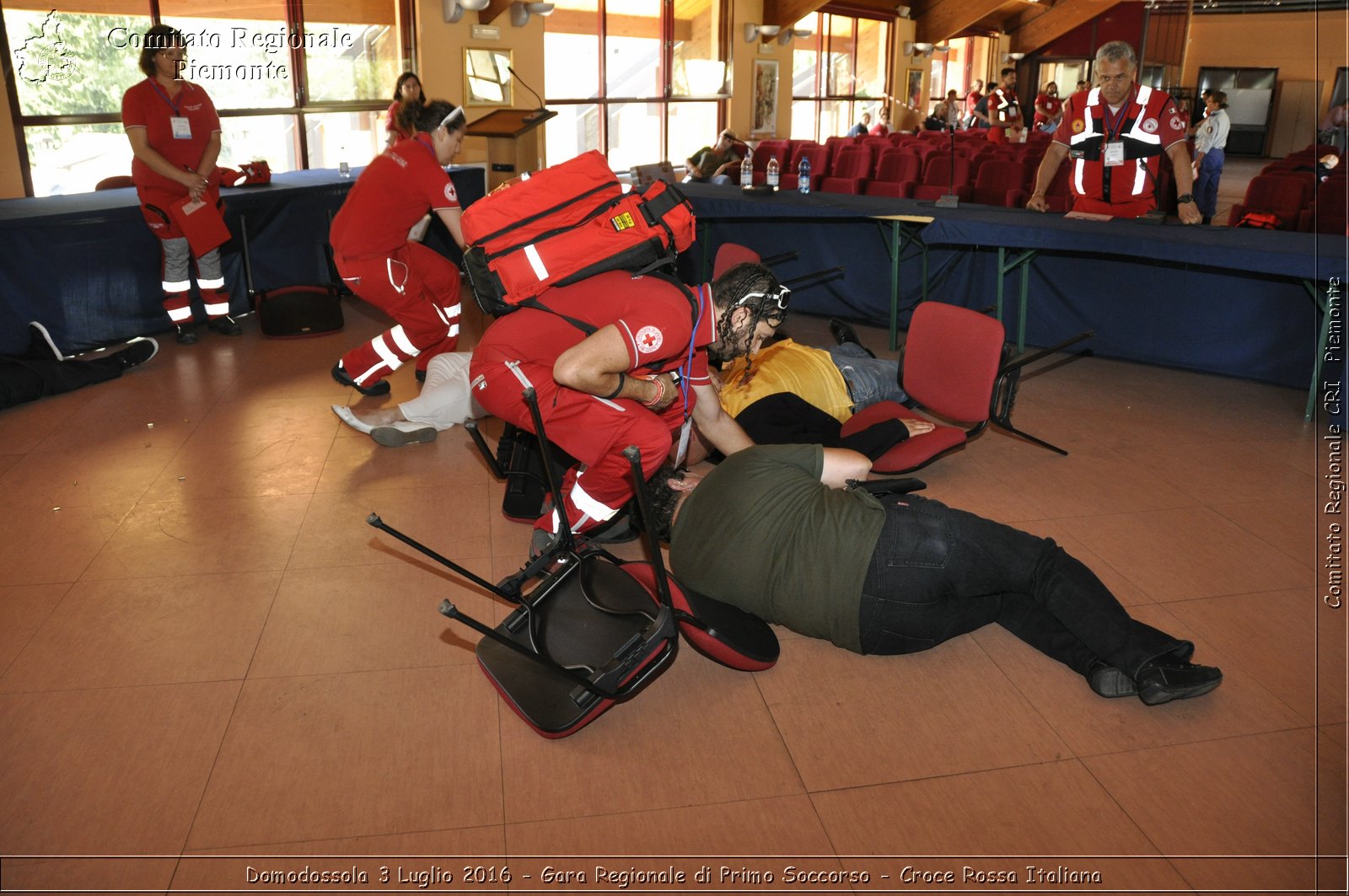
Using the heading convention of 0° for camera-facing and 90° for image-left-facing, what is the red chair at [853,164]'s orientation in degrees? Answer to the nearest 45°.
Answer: approximately 45°

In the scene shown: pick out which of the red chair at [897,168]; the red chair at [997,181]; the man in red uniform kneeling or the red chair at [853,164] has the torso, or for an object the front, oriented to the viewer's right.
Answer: the man in red uniform kneeling

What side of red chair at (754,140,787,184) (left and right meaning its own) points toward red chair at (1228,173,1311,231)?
left

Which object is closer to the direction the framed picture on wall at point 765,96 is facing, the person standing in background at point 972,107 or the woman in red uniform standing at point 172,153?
the woman in red uniform standing

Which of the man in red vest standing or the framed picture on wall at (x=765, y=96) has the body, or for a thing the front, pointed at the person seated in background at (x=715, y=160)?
the framed picture on wall

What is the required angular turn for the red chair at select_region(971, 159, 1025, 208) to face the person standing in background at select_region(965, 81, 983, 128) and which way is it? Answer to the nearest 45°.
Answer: approximately 135° to its right

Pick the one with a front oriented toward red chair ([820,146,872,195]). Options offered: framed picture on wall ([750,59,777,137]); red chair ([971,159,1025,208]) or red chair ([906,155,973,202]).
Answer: the framed picture on wall

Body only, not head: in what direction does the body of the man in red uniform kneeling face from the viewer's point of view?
to the viewer's right

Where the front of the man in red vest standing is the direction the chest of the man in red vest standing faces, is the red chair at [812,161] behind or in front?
behind

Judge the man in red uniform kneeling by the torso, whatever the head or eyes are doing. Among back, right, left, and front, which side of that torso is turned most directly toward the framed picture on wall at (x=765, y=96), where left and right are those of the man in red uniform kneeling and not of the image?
left

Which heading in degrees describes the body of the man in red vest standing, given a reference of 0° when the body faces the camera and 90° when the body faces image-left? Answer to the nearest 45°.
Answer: approximately 0°
